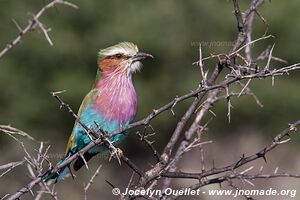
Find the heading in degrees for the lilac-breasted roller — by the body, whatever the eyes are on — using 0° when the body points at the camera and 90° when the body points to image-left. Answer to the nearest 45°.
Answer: approximately 315°

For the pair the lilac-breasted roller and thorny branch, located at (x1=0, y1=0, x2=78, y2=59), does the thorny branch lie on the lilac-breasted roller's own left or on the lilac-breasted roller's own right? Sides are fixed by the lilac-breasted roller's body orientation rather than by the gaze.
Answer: on the lilac-breasted roller's own right
